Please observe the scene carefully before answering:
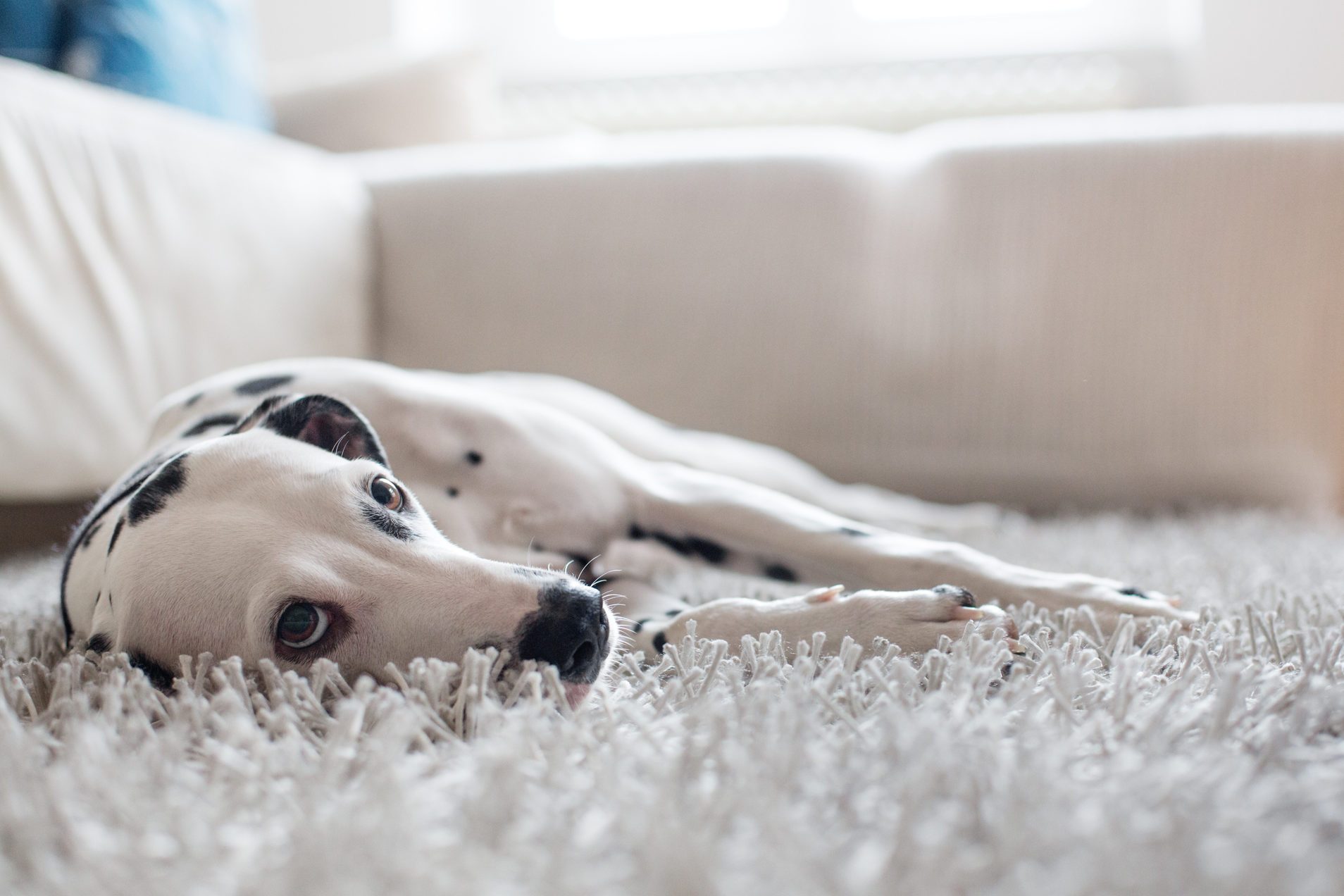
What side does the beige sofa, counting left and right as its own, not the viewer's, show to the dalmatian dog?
front

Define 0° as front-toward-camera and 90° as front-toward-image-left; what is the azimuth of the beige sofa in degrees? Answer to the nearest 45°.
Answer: approximately 0°
